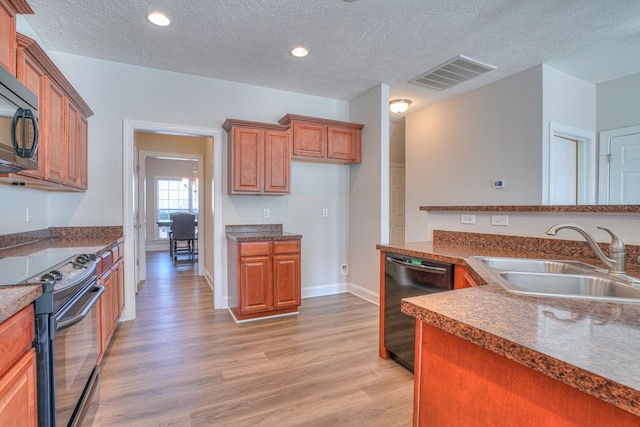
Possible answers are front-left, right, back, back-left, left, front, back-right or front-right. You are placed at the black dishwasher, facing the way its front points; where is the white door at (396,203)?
back-right

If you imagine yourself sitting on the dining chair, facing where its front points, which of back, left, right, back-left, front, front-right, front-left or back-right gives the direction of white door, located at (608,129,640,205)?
back-right

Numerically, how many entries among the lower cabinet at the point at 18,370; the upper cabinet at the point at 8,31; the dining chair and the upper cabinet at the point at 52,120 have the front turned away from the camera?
1

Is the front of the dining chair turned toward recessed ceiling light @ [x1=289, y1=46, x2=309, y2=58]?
no

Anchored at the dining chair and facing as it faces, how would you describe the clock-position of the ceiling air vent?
The ceiling air vent is roughly at 5 o'clock from the dining chair.

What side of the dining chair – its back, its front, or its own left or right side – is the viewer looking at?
back

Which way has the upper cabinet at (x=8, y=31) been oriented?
to the viewer's right

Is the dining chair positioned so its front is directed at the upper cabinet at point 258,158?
no

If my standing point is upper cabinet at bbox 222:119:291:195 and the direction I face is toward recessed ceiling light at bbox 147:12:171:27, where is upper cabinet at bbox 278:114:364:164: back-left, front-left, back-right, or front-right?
back-left

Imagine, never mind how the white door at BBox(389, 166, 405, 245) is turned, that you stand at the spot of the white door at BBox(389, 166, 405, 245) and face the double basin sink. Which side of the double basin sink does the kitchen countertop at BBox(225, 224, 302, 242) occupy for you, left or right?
right

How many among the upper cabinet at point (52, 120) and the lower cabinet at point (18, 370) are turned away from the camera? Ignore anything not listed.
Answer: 0

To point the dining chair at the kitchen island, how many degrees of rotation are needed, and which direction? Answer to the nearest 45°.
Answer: approximately 180°

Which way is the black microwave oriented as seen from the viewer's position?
to the viewer's right

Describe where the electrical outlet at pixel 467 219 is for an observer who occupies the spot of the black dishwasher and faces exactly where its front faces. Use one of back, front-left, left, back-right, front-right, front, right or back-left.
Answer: back

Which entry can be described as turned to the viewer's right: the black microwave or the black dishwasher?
the black microwave

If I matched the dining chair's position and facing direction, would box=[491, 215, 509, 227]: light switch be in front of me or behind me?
behind

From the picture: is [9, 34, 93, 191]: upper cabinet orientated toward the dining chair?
no

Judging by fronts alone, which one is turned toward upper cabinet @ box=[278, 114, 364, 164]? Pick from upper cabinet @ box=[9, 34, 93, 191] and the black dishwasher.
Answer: upper cabinet @ box=[9, 34, 93, 191]

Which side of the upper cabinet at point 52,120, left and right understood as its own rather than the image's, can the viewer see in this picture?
right

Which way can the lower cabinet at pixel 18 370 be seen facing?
to the viewer's right

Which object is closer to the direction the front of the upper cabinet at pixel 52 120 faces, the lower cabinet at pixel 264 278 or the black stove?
the lower cabinet
